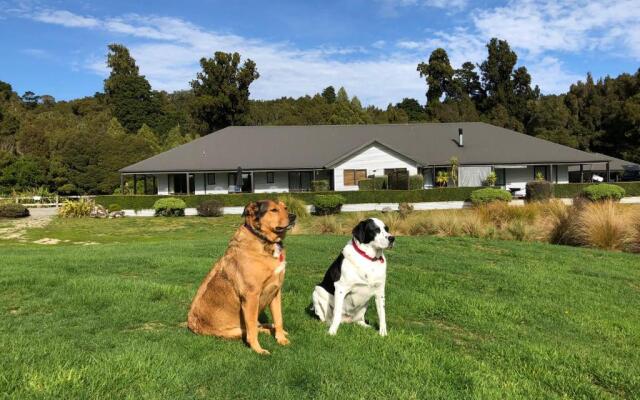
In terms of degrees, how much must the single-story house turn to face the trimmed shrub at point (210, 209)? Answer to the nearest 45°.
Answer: approximately 45° to its right

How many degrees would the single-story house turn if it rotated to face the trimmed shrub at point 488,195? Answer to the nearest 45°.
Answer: approximately 45° to its left

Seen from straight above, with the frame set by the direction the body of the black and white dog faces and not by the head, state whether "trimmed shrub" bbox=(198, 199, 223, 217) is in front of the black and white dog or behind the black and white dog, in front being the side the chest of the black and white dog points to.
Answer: behind

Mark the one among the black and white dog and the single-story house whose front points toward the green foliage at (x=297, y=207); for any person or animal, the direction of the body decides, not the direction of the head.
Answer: the single-story house

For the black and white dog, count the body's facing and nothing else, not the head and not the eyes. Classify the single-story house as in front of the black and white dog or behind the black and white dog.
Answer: behind

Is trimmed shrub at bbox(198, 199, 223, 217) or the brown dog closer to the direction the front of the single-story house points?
the brown dog

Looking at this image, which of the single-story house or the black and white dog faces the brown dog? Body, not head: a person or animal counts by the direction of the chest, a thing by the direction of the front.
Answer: the single-story house

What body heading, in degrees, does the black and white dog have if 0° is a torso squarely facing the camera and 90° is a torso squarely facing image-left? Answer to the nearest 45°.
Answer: approximately 315°

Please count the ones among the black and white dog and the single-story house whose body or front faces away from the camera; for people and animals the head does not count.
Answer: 0

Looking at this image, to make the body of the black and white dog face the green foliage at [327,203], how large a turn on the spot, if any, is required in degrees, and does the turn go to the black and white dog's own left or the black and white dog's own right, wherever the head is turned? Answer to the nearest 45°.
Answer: approximately 135° to the black and white dog's own left

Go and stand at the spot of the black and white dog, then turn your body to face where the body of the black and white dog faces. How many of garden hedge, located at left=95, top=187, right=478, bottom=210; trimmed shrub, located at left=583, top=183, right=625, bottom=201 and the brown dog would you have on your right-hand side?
1

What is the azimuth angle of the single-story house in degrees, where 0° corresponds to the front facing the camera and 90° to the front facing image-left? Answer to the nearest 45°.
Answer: approximately 0°
